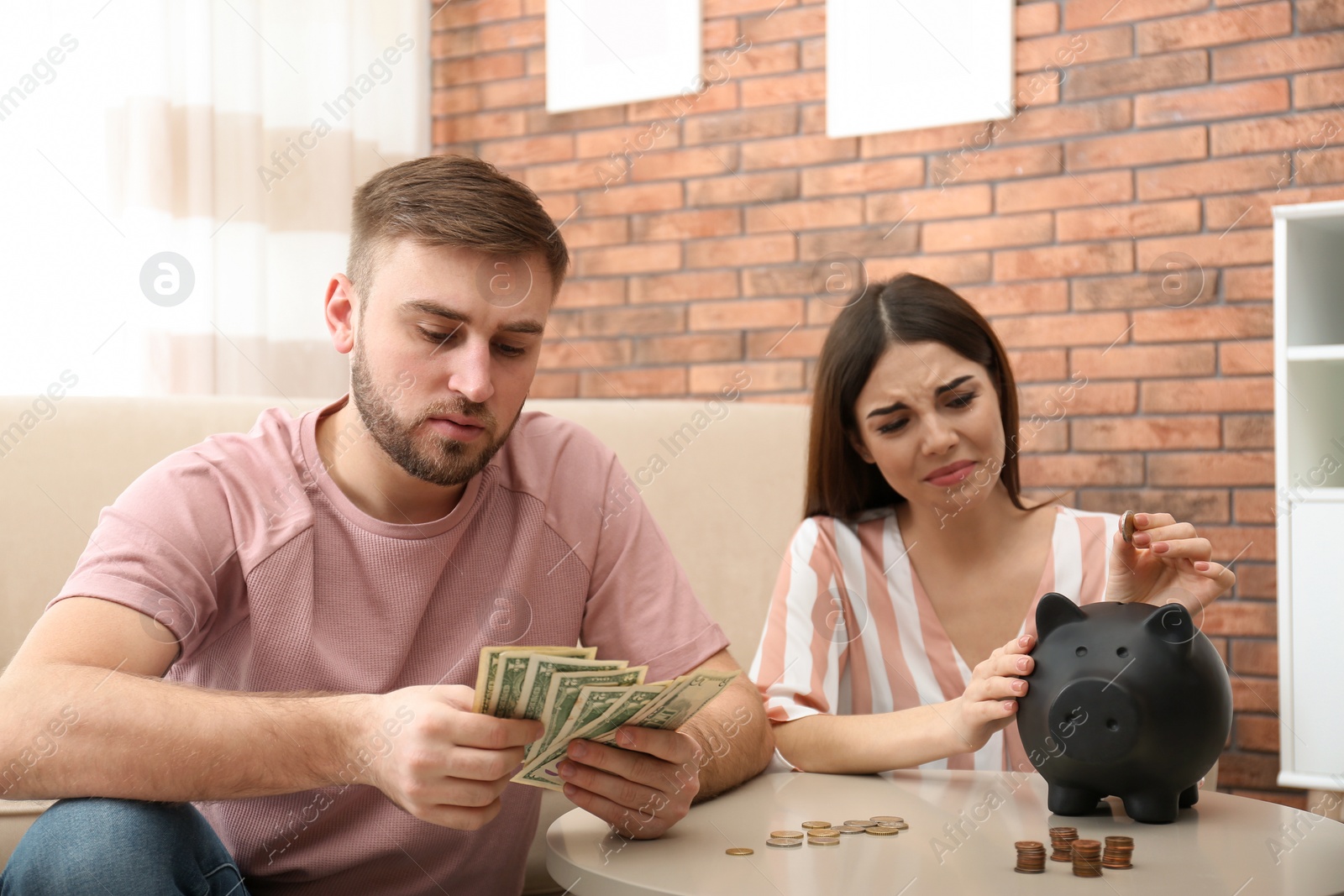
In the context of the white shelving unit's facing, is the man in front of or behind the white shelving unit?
in front

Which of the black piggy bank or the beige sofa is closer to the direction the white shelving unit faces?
the black piggy bank

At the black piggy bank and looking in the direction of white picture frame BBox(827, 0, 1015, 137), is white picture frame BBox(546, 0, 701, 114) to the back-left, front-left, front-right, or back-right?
front-left

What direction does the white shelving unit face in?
toward the camera

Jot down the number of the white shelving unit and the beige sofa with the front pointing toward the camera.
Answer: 2

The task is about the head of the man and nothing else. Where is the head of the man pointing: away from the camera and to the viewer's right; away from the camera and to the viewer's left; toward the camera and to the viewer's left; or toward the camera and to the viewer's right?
toward the camera and to the viewer's right

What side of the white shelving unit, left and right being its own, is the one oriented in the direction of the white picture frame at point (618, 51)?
right

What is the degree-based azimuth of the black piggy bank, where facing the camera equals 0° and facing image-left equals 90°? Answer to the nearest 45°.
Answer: approximately 45°

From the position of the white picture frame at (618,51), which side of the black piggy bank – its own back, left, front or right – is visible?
right
